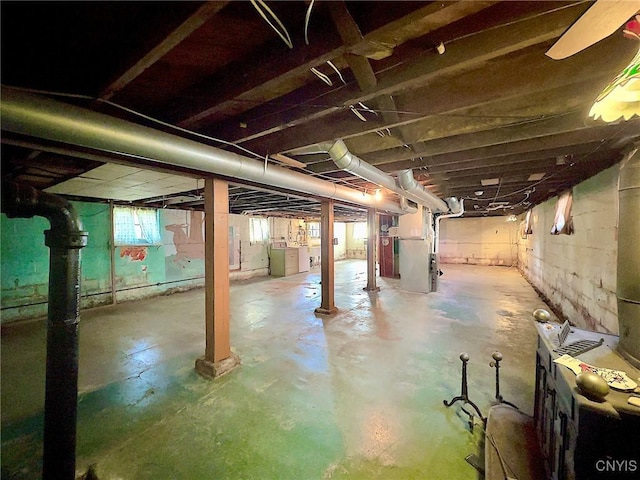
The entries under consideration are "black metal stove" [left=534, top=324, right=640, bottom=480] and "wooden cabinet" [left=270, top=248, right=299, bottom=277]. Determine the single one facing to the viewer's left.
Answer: "black metal stove" [left=534, top=324, right=640, bottom=480]

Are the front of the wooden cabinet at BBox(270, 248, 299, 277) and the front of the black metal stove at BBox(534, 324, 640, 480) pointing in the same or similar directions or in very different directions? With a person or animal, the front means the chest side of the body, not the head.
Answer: very different directions

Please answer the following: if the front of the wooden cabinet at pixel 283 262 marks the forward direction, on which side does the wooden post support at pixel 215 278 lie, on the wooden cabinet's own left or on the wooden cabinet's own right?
on the wooden cabinet's own right

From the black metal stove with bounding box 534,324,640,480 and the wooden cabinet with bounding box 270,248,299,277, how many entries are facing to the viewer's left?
1

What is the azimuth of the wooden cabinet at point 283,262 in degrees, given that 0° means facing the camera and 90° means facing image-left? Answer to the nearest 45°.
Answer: approximately 315°

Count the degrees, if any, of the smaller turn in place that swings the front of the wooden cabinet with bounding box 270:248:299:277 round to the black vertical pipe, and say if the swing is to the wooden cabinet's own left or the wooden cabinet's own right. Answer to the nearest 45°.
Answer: approximately 45° to the wooden cabinet's own right

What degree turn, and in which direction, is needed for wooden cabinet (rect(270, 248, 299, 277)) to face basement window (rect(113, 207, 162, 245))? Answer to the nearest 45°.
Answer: approximately 90° to its right

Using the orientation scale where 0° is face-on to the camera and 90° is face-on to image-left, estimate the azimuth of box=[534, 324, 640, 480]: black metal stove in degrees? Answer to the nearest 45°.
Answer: approximately 90°
